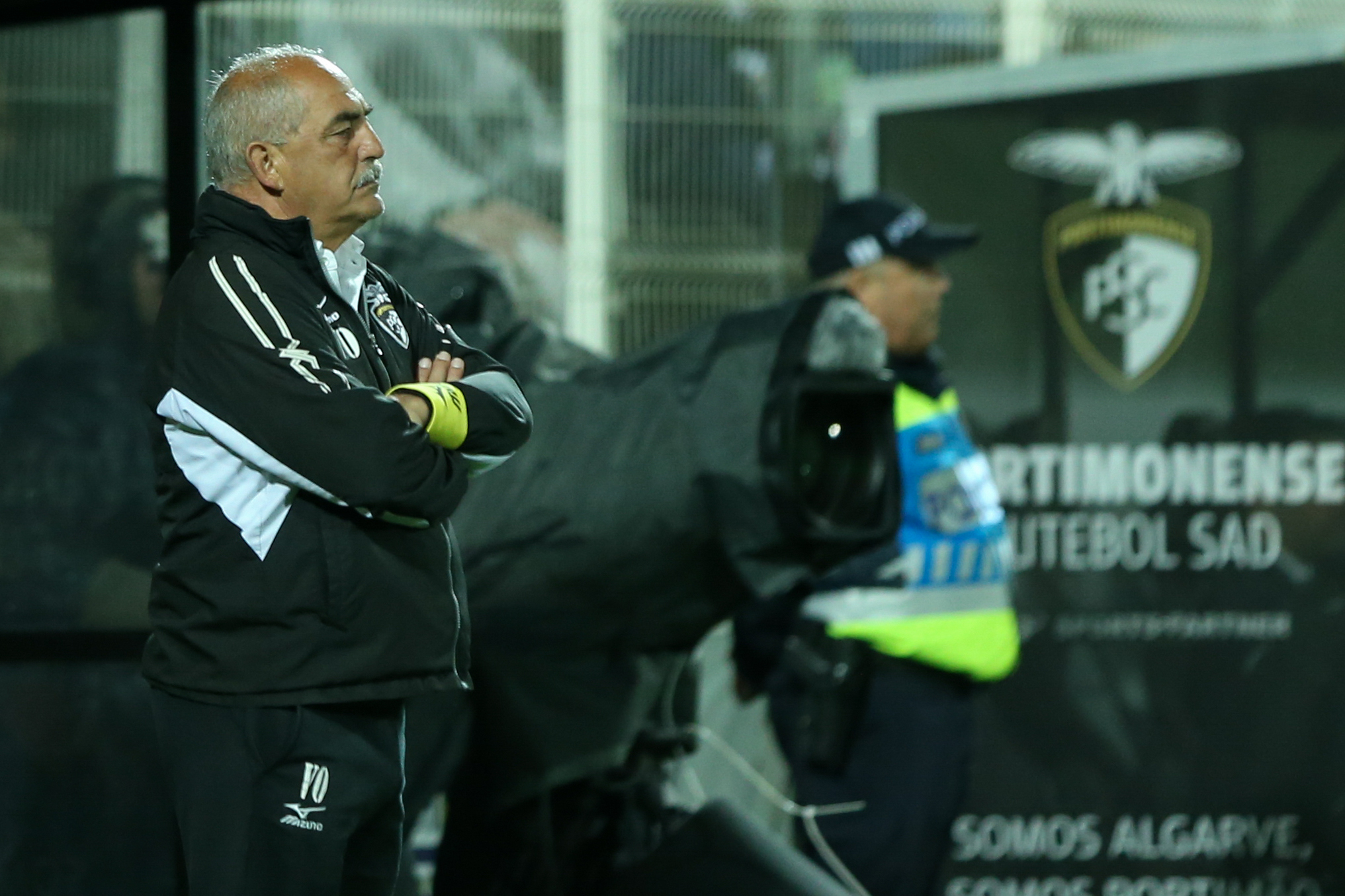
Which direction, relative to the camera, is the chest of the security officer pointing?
to the viewer's right

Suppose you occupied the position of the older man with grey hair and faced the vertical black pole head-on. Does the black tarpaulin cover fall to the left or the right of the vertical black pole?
right

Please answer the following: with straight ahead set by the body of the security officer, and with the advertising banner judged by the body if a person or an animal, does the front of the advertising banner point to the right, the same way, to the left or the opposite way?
to the right

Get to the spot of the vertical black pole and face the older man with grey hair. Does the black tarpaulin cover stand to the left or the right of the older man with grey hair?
left

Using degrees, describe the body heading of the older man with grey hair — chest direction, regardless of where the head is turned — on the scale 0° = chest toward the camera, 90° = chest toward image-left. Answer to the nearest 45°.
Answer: approximately 315°

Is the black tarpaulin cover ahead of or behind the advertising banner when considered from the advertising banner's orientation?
ahead

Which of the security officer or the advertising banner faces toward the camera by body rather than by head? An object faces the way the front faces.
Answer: the advertising banner

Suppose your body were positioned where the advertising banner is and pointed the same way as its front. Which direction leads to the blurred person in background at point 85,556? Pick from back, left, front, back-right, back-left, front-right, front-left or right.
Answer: front-right

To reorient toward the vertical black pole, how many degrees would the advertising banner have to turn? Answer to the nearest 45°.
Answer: approximately 45° to its right

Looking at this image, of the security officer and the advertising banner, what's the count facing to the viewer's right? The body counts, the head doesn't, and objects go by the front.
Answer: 1

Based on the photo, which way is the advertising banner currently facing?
toward the camera

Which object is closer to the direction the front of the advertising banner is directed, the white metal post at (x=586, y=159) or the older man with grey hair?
the older man with grey hair

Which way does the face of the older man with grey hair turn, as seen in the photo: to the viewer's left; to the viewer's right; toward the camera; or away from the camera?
to the viewer's right

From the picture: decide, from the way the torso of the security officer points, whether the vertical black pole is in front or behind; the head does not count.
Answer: behind
